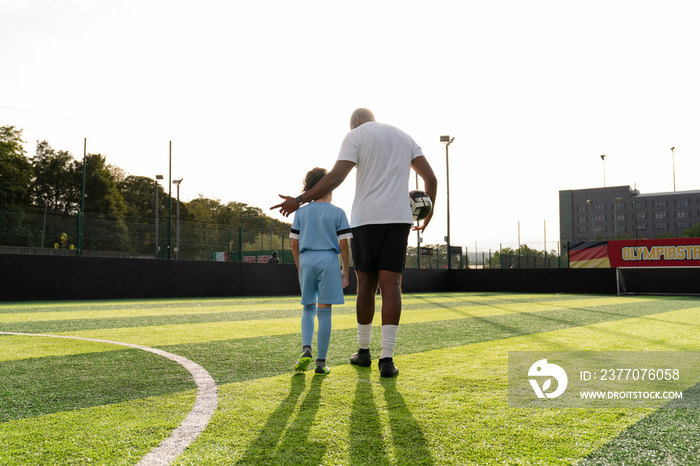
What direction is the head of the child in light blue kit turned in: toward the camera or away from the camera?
away from the camera

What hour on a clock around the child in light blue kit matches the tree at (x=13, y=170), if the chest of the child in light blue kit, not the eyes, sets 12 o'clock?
The tree is roughly at 11 o'clock from the child in light blue kit.

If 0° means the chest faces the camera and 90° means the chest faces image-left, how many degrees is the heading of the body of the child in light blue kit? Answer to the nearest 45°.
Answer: approximately 180°

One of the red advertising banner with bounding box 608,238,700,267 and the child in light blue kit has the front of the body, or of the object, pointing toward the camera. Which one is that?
the red advertising banner

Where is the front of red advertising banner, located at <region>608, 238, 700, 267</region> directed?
toward the camera

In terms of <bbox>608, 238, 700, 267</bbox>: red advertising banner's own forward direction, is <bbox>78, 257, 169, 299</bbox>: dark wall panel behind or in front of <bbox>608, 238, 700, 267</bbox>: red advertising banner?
in front

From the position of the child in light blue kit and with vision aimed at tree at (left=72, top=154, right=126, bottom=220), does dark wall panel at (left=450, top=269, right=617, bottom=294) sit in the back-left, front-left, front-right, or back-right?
front-right

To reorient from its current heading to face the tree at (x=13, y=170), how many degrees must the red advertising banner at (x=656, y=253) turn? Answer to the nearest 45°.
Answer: approximately 90° to its right

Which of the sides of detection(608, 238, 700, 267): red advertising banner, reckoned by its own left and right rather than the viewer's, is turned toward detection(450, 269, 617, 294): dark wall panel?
right

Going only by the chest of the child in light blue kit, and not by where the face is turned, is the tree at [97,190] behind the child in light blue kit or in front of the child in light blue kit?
in front

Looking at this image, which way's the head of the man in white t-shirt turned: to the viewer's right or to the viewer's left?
to the viewer's left

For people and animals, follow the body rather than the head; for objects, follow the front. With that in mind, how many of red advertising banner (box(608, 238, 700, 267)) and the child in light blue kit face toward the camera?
1
